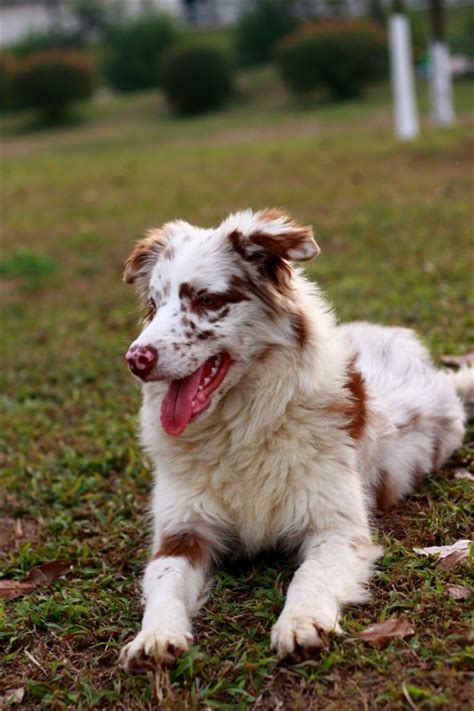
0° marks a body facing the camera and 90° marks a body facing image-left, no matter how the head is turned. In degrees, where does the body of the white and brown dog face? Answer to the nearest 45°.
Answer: approximately 45°

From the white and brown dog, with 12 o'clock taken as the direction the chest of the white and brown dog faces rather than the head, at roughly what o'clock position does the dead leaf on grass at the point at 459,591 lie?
The dead leaf on grass is roughly at 9 o'clock from the white and brown dog.

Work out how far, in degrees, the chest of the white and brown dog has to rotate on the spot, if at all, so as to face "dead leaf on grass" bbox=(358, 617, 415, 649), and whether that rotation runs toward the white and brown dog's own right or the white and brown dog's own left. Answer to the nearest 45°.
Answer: approximately 90° to the white and brown dog's own left

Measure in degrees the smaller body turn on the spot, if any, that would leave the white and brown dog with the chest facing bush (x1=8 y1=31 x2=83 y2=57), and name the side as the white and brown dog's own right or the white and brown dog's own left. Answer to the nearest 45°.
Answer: approximately 135° to the white and brown dog's own right

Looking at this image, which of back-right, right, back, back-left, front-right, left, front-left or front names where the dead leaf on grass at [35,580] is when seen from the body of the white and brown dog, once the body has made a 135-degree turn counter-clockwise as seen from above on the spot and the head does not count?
back

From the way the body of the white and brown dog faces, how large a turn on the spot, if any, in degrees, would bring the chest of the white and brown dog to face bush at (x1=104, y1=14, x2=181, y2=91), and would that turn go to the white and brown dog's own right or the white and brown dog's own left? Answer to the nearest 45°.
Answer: approximately 135° to the white and brown dog's own right

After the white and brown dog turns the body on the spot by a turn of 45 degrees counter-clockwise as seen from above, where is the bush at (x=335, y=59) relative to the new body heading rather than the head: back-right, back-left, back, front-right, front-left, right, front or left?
back

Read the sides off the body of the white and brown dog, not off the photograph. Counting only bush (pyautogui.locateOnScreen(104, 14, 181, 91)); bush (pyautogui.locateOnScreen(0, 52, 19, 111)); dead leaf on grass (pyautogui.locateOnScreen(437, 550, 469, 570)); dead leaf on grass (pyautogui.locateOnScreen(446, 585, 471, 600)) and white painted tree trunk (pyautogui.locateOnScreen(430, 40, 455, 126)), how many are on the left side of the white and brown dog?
2

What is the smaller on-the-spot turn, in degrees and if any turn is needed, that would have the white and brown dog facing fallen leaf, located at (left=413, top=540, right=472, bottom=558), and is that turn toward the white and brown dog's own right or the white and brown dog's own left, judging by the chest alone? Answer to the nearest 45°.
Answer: approximately 90° to the white and brown dog's own left

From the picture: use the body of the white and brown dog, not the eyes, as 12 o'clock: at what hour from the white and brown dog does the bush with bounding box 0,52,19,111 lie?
The bush is roughly at 4 o'clock from the white and brown dog.

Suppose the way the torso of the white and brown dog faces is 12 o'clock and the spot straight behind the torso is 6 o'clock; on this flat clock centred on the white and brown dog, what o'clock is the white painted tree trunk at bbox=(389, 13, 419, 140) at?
The white painted tree trunk is roughly at 5 o'clock from the white and brown dog.

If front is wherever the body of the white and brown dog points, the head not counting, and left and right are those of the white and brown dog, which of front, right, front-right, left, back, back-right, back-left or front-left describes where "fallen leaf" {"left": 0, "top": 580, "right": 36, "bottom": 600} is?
front-right

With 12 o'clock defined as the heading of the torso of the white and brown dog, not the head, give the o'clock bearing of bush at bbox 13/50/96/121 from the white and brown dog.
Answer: The bush is roughly at 4 o'clock from the white and brown dog.

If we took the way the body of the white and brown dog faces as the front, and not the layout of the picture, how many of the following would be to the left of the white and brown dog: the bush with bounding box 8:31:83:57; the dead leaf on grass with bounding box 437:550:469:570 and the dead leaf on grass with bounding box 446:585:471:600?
2
